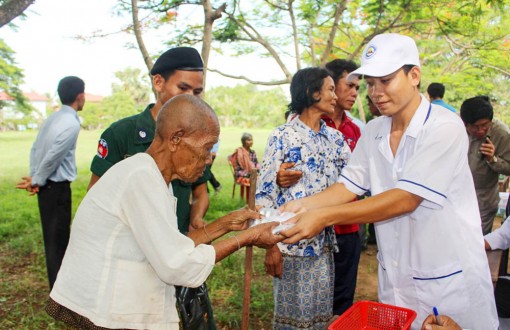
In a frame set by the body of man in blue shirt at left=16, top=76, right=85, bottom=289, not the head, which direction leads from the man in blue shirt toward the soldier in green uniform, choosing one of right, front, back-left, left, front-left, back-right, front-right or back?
back-right

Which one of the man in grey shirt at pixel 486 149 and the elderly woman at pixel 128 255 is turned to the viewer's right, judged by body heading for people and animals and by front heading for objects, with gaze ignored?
the elderly woman

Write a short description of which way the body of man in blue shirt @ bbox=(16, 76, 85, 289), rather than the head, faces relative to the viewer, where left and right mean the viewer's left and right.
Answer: facing away from the viewer and to the right of the viewer

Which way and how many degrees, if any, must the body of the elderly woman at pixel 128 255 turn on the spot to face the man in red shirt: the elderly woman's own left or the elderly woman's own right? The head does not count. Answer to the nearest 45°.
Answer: approximately 45° to the elderly woman's own left

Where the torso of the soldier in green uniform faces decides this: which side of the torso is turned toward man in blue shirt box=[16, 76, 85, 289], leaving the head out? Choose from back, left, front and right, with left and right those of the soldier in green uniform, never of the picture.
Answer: back

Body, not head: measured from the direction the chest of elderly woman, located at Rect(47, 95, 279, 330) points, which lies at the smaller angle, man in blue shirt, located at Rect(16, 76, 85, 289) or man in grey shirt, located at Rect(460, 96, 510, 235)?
the man in grey shirt

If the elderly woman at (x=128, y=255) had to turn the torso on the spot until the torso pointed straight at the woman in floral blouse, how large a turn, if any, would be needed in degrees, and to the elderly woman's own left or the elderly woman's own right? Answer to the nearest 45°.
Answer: approximately 45° to the elderly woman's own left

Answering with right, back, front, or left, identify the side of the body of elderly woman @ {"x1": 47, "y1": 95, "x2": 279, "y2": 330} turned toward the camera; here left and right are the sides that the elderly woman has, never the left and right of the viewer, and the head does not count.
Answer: right

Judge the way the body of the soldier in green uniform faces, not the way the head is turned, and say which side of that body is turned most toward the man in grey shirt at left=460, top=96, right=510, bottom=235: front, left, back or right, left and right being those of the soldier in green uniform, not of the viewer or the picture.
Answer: left

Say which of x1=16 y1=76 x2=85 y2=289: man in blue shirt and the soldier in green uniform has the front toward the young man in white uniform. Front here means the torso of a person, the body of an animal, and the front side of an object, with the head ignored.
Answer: the soldier in green uniform

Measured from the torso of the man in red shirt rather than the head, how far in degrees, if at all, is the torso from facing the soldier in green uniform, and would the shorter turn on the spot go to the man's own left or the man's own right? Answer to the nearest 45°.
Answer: approximately 90° to the man's own right

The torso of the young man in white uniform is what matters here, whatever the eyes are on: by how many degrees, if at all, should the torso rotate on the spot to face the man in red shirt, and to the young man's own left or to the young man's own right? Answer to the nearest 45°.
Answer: approximately 135° to the young man's own right

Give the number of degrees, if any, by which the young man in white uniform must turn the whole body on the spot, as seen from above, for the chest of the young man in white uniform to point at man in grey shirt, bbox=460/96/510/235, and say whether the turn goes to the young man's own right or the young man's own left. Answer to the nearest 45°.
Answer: approximately 135° to the young man's own right

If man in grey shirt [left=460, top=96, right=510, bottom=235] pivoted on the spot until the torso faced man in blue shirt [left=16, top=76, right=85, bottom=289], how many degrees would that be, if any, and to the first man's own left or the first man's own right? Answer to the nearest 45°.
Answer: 0° — they already face them
